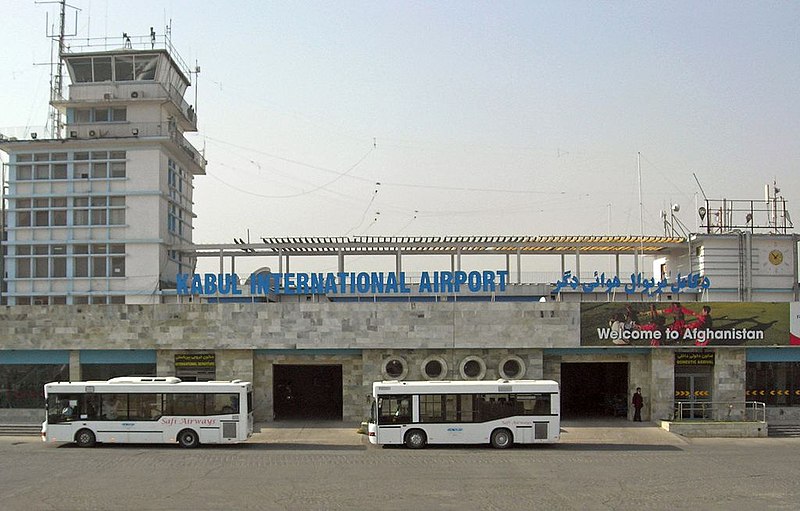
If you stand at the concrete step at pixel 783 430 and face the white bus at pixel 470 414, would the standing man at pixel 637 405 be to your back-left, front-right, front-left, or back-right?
front-right

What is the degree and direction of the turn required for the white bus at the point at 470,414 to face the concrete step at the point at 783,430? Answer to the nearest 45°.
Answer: approximately 135° to its right

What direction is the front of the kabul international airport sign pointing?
toward the camera

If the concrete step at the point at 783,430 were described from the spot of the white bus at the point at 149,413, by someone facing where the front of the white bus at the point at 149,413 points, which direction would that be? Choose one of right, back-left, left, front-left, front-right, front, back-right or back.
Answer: back

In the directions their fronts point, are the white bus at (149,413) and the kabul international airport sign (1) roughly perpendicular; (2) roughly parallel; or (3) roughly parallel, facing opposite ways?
roughly perpendicular

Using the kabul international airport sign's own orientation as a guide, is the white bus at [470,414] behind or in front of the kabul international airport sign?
in front

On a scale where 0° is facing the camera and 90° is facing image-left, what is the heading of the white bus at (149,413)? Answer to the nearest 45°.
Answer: approximately 90°

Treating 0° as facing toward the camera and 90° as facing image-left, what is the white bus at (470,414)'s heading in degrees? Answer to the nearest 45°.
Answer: approximately 90°

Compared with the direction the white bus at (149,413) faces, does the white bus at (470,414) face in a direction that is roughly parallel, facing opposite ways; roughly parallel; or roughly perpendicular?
roughly parallel
